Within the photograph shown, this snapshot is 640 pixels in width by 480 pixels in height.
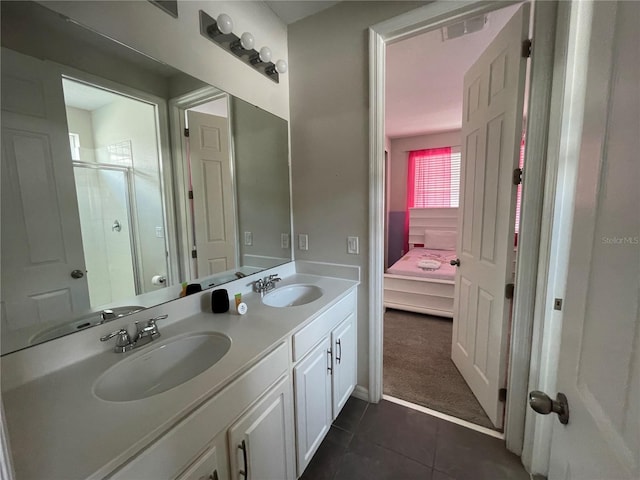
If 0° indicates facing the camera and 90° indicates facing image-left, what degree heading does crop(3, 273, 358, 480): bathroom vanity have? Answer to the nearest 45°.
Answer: approximately 315°

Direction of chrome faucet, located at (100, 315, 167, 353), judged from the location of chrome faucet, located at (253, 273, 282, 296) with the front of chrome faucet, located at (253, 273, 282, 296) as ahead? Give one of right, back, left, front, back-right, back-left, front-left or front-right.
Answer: right

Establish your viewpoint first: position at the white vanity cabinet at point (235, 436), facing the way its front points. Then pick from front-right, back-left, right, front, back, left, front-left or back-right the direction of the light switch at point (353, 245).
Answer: left

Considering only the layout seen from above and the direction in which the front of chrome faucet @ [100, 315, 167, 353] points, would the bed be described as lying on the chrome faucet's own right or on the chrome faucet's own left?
on the chrome faucet's own left

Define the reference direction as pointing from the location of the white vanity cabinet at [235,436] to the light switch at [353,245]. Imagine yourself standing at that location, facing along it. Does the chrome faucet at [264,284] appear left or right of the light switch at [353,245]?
left

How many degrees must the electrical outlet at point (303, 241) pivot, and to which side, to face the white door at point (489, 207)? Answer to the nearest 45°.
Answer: approximately 135° to its left

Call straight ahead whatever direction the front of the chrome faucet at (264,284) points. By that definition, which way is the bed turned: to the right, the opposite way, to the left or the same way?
to the right

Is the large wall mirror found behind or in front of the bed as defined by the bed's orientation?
in front

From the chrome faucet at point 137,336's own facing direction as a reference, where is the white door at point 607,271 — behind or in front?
in front

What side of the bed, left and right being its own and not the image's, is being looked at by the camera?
front

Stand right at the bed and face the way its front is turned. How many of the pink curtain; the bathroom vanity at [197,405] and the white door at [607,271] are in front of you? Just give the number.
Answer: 2

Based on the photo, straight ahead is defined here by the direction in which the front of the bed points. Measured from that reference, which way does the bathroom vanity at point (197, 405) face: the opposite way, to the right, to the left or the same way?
to the left
